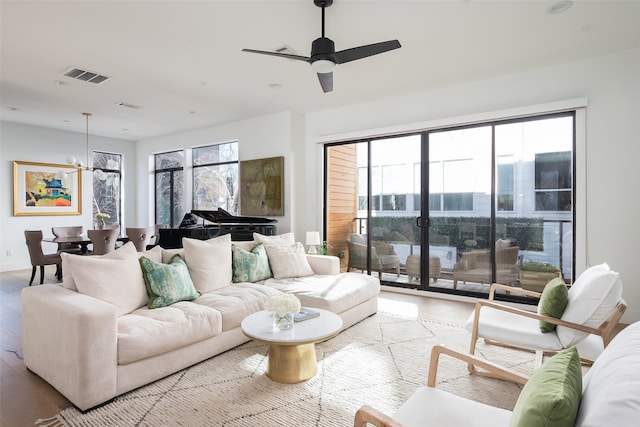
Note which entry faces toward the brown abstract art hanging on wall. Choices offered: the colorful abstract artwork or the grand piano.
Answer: the colorful abstract artwork

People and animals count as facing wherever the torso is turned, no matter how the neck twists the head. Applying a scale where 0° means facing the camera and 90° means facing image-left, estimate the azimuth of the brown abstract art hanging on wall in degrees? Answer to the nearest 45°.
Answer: approximately 45°

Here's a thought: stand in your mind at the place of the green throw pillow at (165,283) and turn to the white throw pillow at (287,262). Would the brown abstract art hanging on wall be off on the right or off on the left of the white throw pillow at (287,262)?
left

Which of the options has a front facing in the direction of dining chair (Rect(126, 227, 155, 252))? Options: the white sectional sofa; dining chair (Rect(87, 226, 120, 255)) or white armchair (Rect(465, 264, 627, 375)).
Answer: the white armchair

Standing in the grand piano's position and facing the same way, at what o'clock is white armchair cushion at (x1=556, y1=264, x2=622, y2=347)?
The white armchair cushion is roughly at 8 o'clock from the grand piano.

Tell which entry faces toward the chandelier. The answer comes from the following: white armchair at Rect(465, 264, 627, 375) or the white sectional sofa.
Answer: the white armchair

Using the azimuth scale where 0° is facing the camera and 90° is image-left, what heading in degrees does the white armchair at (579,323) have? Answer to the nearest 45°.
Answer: approximately 90°

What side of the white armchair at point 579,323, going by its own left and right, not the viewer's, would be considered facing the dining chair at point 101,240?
front

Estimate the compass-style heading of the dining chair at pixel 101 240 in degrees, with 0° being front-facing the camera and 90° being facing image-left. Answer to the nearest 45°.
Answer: approximately 135°

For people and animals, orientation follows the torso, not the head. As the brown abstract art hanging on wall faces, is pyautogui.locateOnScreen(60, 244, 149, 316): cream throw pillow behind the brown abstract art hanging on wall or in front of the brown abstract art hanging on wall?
in front

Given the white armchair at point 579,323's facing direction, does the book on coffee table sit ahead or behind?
ahead

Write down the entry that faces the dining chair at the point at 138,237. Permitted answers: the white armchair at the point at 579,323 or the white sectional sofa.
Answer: the white armchair
